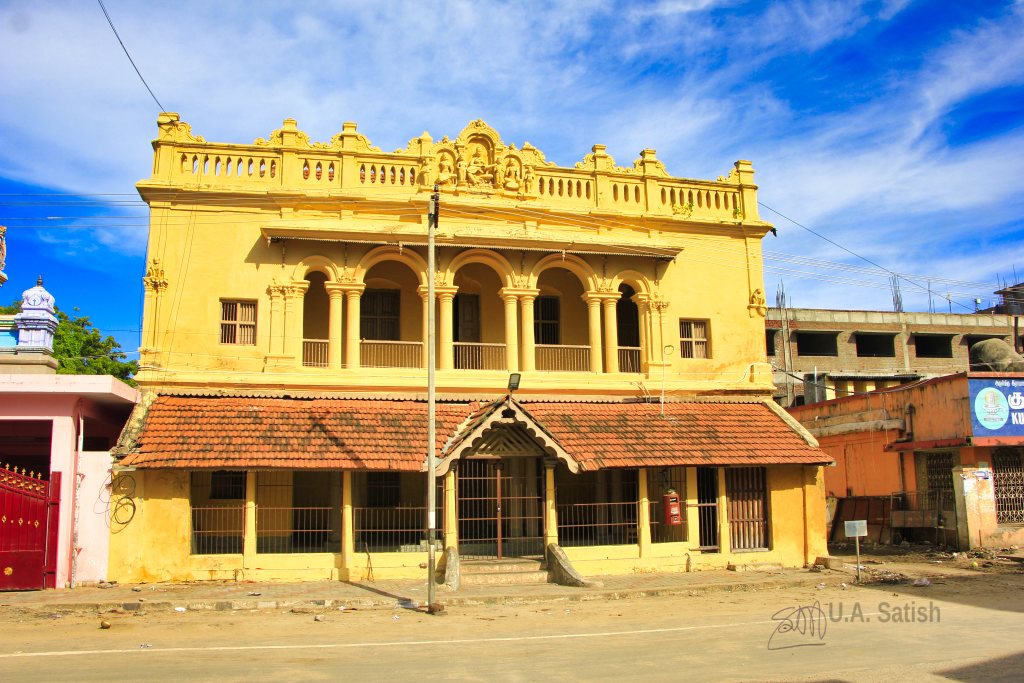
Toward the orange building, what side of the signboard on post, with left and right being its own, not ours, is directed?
back

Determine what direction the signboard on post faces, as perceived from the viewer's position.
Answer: facing the viewer

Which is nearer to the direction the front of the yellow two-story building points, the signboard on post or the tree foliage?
the signboard on post

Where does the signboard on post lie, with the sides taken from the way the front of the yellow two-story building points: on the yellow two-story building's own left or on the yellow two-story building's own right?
on the yellow two-story building's own left

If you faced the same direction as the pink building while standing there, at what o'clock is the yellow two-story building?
The yellow two-story building is roughly at 9 o'clock from the pink building.

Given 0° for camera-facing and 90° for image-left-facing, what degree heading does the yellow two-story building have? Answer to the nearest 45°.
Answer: approximately 0°

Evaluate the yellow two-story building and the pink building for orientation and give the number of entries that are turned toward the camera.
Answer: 2

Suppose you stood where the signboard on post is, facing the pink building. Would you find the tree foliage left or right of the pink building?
right

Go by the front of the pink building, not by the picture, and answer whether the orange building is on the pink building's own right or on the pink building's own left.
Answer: on the pink building's own left

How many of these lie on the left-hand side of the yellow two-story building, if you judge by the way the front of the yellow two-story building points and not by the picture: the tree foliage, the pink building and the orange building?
1

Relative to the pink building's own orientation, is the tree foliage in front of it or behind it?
behind

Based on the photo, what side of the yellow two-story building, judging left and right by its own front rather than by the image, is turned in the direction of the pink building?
right

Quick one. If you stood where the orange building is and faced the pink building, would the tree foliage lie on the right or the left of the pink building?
right
